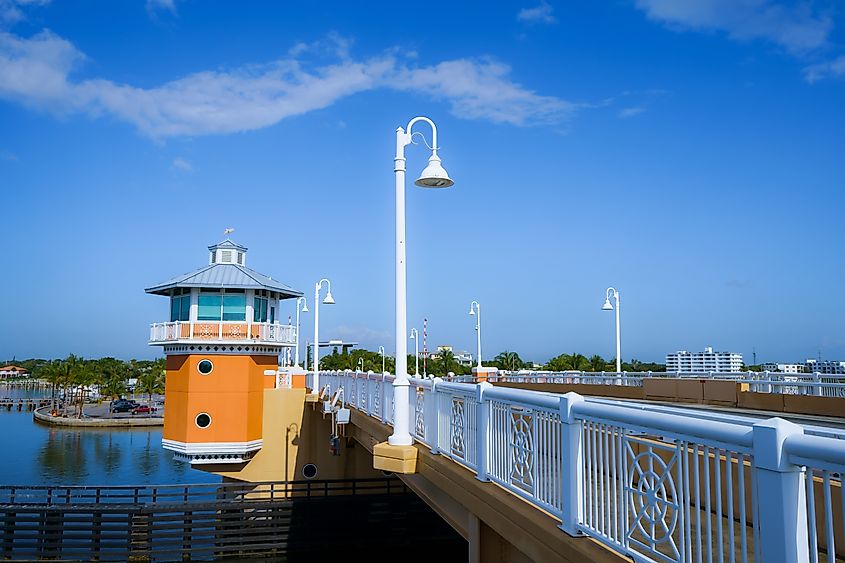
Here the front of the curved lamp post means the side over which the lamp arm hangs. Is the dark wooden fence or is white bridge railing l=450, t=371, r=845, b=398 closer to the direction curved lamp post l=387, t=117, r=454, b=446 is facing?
the white bridge railing

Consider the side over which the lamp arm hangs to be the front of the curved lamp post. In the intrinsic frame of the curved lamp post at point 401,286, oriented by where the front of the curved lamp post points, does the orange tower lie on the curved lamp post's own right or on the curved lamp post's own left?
on the curved lamp post's own left

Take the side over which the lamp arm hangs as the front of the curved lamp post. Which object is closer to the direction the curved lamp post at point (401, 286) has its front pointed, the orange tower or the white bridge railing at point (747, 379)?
the white bridge railing

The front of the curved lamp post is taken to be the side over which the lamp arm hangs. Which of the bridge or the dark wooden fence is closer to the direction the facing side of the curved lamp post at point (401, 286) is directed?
the bridge

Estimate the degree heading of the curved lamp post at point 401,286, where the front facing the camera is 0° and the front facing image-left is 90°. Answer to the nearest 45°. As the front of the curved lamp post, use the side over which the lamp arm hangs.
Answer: approximately 270°

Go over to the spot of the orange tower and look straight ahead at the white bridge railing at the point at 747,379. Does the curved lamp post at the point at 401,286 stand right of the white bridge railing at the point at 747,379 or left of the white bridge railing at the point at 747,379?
right
